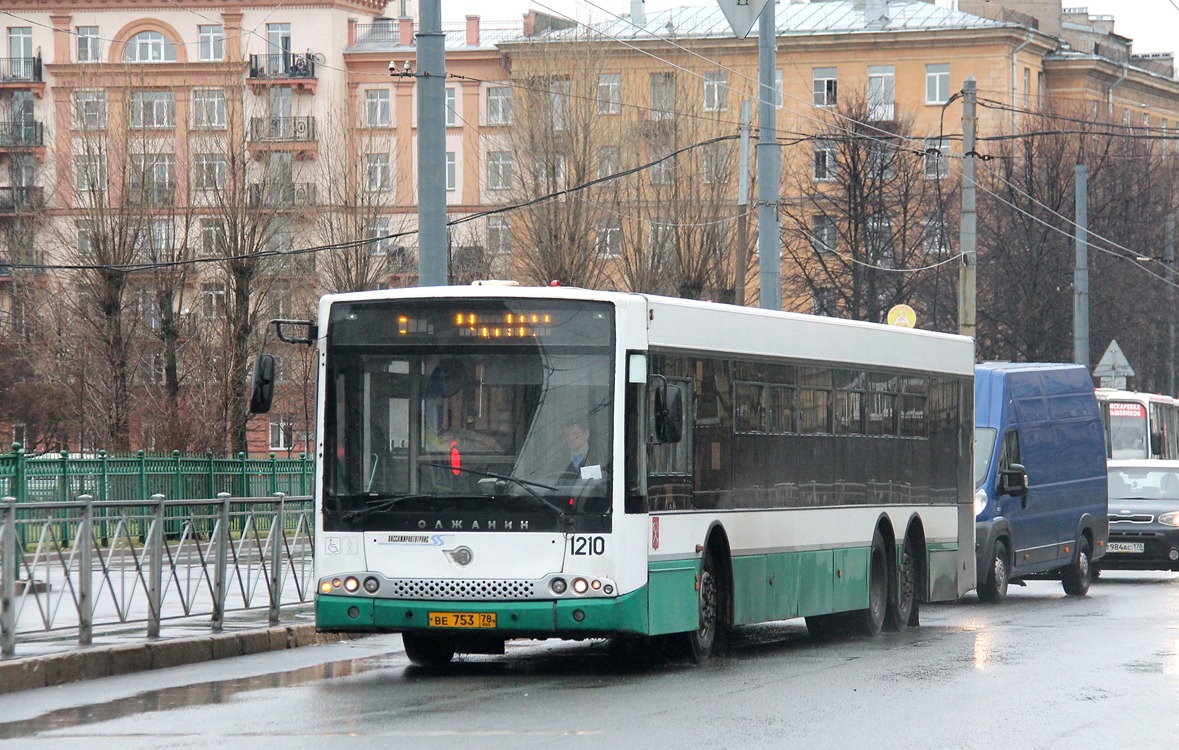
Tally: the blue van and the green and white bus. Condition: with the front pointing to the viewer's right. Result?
0

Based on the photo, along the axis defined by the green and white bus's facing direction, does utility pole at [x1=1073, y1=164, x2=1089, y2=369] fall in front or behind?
behind

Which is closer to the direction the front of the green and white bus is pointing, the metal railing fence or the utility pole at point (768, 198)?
the metal railing fence

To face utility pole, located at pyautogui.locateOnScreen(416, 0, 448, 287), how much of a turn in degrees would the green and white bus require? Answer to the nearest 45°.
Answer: approximately 135° to its right

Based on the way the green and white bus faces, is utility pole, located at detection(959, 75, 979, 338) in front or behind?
behind

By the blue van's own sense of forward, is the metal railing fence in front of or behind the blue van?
in front

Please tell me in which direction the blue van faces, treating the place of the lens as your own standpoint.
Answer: facing the viewer and to the left of the viewer

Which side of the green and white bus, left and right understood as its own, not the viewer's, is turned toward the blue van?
back

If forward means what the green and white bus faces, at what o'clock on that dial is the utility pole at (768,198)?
The utility pole is roughly at 5 o'clock from the green and white bus.

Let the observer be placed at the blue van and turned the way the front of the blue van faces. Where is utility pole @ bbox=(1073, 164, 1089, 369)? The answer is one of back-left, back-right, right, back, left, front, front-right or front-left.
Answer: back-right

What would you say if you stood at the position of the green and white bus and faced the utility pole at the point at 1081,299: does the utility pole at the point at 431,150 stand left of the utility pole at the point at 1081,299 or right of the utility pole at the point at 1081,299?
left
